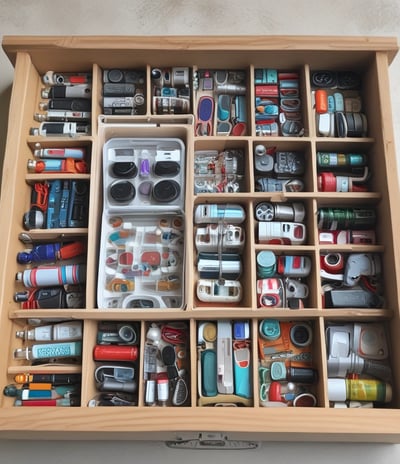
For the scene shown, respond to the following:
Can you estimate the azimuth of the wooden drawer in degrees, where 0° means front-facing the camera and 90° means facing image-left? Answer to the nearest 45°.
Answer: approximately 0°
